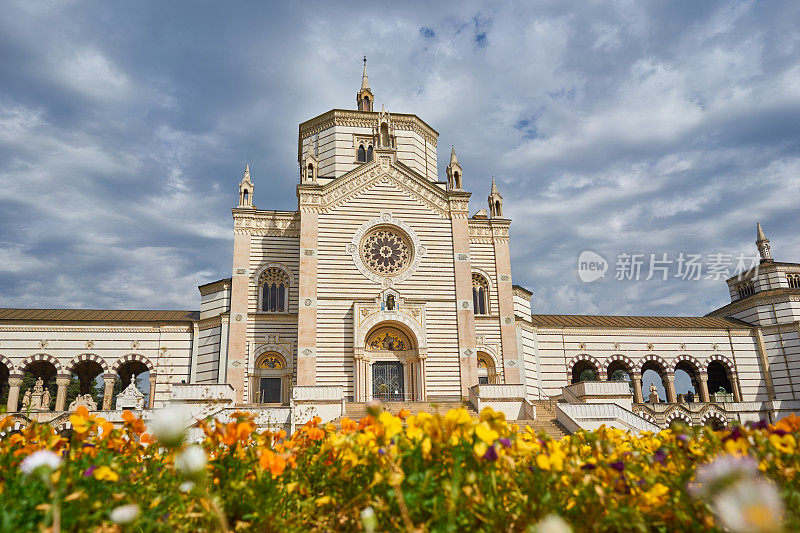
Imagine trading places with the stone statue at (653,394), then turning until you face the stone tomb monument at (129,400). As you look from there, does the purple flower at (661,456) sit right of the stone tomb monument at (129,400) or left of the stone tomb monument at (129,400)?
left

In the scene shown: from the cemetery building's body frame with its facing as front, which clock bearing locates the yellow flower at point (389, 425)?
The yellow flower is roughly at 12 o'clock from the cemetery building.

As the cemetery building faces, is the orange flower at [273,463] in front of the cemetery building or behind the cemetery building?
in front

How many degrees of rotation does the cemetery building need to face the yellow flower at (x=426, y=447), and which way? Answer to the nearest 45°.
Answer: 0° — it already faces it

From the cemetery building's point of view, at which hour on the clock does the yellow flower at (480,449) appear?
The yellow flower is roughly at 12 o'clock from the cemetery building.

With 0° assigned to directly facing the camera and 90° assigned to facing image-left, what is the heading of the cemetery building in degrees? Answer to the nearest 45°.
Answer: approximately 0°

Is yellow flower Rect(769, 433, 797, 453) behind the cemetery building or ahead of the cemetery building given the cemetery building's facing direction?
ahead

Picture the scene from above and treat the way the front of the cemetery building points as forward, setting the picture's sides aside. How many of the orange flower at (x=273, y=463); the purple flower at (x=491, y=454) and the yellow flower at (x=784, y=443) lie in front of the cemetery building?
3

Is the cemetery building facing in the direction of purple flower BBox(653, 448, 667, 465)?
yes

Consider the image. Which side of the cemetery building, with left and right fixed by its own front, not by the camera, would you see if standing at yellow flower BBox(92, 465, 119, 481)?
front

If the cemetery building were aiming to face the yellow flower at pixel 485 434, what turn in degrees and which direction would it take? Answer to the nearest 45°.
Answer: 0° — it already faces it

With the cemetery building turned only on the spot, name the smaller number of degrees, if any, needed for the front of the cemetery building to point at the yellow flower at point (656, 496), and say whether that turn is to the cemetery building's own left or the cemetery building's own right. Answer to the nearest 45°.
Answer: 0° — it already faces it

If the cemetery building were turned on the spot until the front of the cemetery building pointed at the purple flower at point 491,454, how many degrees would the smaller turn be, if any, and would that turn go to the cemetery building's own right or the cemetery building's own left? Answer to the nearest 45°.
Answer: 0° — it already faces it
